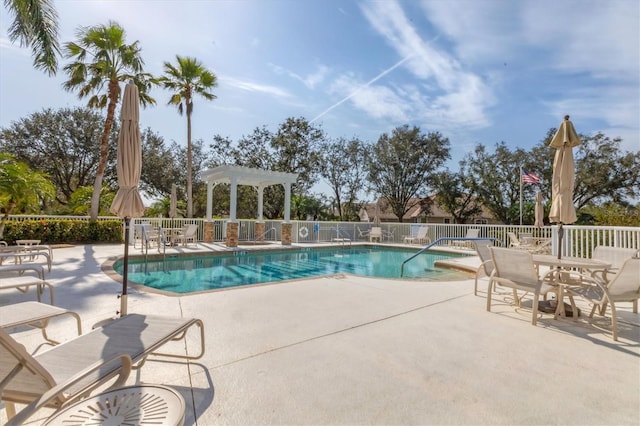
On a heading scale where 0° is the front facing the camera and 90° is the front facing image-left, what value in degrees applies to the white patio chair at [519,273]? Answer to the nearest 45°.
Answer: approximately 225°

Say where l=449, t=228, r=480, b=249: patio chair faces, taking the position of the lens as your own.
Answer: facing the viewer and to the left of the viewer

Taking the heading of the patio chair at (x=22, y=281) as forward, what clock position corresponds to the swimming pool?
The swimming pool is roughly at 11 o'clock from the patio chair.

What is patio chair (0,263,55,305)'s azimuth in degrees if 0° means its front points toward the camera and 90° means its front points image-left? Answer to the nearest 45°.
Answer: approximately 270°

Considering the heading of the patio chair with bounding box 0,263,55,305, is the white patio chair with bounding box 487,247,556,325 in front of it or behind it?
in front

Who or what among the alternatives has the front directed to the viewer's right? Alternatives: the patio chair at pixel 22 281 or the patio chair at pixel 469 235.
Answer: the patio chair at pixel 22 281

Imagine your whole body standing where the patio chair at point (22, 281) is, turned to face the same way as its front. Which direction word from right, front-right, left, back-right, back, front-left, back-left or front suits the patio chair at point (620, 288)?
front-right

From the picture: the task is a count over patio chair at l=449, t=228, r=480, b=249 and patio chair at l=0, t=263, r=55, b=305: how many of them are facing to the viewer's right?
1

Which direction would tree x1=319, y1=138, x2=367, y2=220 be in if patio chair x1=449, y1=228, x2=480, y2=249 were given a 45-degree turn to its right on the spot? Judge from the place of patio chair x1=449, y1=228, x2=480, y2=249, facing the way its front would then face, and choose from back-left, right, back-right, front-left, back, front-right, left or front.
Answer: front-right

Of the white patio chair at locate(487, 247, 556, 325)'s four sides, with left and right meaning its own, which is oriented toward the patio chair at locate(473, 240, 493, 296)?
left

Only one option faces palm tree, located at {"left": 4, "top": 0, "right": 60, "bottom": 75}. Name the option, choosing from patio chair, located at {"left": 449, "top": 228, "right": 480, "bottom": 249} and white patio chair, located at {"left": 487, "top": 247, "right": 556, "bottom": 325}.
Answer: the patio chair

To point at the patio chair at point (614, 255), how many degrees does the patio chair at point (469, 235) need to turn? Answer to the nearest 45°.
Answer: approximately 45° to its left

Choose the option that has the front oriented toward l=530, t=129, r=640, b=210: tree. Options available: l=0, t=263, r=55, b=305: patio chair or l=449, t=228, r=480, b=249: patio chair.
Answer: l=0, t=263, r=55, b=305: patio chair
